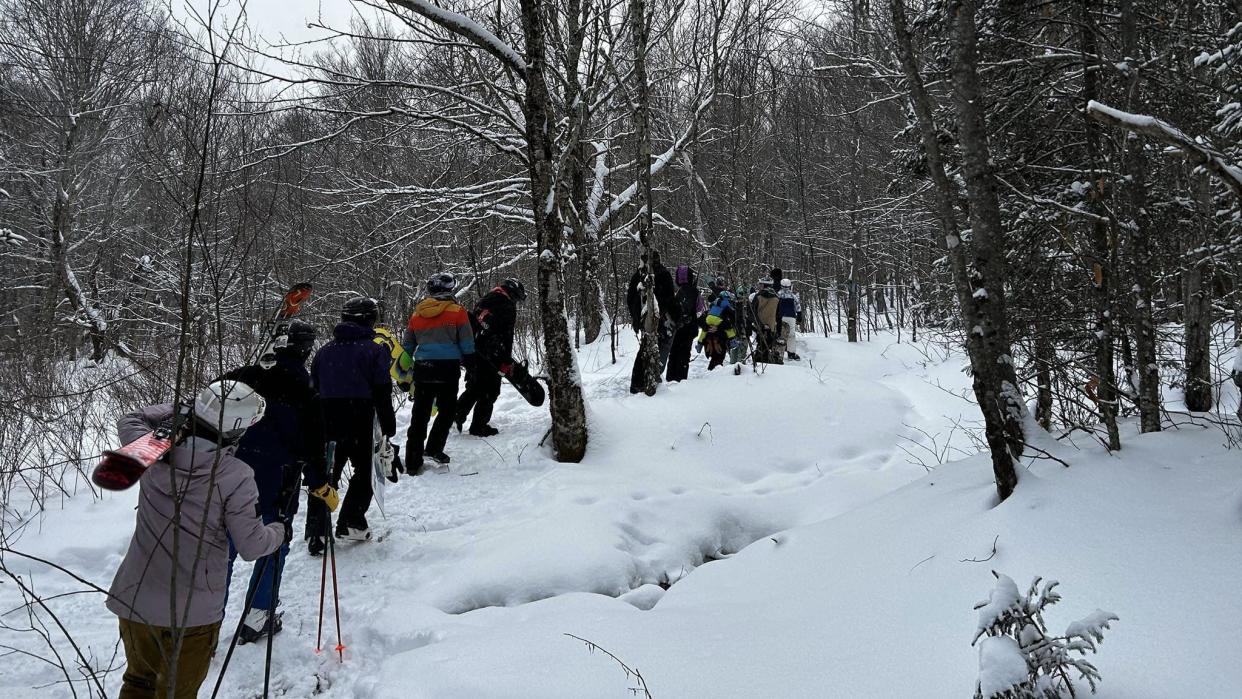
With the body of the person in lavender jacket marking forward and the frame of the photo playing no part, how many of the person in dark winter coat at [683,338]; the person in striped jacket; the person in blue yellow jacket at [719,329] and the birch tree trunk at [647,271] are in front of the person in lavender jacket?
4

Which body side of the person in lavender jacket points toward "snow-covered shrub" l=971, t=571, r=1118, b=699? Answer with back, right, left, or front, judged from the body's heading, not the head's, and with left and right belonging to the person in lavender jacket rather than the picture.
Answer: right

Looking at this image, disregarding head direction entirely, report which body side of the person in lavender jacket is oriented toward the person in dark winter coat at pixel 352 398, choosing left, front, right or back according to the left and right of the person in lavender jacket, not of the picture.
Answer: front

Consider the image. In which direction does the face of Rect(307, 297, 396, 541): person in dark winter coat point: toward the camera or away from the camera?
away from the camera

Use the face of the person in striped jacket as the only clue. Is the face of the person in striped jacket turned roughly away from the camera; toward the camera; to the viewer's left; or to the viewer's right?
away from the camera

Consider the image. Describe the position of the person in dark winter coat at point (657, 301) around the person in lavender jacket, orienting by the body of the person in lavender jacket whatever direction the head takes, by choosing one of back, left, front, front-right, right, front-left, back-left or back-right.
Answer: front

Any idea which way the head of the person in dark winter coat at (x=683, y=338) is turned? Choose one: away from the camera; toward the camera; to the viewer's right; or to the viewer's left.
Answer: away from the camera

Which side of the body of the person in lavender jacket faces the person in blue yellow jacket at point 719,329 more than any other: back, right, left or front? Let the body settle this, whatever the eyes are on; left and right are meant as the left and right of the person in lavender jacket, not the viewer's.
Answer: front

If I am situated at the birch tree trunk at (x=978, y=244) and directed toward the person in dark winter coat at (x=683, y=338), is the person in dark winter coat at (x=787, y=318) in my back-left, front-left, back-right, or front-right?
front-right

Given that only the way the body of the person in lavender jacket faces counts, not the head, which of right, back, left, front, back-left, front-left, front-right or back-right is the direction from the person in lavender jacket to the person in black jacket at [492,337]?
front

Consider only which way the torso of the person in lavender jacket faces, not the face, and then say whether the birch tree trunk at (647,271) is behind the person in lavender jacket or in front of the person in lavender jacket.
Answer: in front

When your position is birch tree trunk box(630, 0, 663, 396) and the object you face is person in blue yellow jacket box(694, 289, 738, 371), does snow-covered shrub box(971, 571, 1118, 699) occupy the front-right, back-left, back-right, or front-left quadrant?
back-right

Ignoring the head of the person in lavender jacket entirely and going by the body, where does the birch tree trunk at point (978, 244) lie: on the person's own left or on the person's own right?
on the person's own right

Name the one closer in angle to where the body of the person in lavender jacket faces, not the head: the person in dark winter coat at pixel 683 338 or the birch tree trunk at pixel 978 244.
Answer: the person in dark winter coat

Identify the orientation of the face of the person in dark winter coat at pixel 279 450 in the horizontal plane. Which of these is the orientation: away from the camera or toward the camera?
away from the camera

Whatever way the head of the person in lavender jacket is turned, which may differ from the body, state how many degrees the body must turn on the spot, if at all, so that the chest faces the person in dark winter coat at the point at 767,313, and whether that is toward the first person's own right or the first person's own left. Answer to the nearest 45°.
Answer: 0° — they already face them

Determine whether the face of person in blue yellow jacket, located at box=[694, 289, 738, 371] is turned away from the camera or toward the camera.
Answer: away from the camera

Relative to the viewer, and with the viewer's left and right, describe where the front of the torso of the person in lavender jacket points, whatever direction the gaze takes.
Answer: facing away from the viewer and to the right of the viewer
